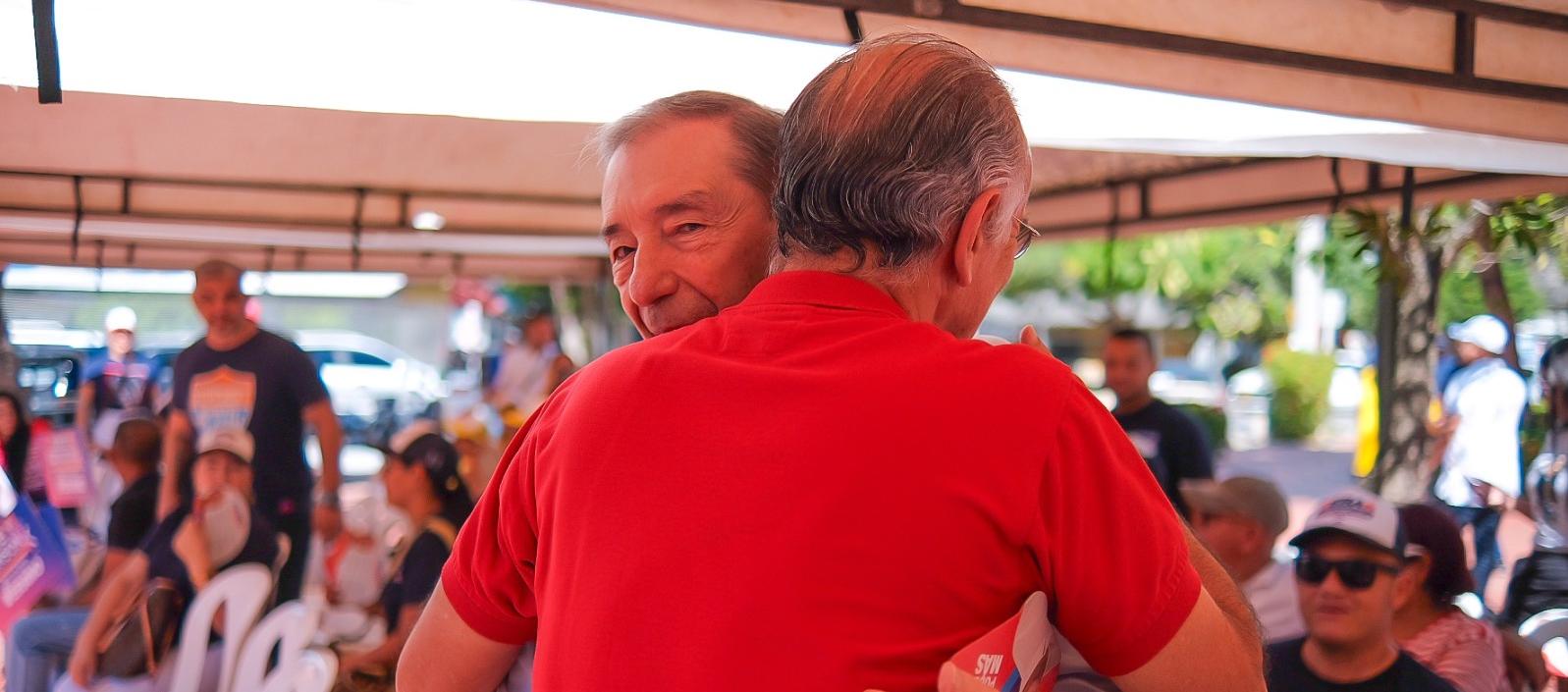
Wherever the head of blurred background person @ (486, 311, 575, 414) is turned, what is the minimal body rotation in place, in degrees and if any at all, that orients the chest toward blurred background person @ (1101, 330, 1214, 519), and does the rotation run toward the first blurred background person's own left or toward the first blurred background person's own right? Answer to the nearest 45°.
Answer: approximately 45° to the first blurred background person's own left

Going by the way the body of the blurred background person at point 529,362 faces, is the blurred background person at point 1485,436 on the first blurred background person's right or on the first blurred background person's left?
on the first blurred background person's left

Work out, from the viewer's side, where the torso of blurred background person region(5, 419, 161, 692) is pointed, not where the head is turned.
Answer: to the viewer's left

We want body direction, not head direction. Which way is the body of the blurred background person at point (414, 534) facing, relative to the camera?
to the viewer's left

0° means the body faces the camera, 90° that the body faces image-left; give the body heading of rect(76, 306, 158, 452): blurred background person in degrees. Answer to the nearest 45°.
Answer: approximately 0°

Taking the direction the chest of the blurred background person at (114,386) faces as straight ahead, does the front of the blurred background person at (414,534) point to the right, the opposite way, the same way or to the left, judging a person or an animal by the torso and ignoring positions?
to the right

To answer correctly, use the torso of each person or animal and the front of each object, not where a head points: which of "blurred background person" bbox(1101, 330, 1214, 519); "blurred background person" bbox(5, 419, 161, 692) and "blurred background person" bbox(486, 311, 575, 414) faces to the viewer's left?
"blurred background person" bbox(5, 419, 161, 692)

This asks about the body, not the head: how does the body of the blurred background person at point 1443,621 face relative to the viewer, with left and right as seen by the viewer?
facing to the left of the viewer

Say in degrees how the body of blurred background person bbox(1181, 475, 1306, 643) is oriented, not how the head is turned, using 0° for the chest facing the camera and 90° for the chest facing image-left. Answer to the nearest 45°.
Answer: approximately 90°

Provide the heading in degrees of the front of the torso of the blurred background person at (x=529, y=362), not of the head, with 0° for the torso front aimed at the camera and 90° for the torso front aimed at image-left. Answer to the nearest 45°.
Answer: approximately 0°
